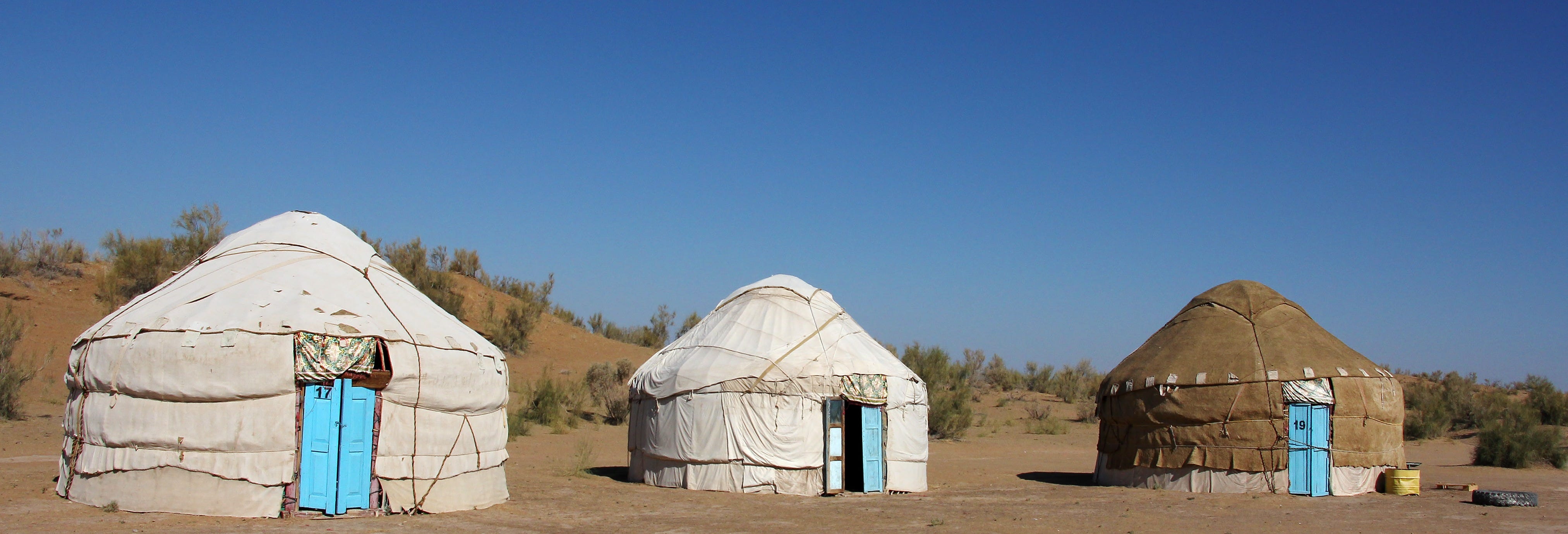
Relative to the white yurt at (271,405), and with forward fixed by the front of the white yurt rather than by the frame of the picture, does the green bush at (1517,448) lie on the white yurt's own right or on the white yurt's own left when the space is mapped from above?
on the white yurt's own left

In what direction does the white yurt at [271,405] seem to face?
toward the camera

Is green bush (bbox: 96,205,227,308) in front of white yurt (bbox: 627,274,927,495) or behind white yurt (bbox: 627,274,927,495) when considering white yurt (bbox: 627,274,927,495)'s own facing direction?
behind

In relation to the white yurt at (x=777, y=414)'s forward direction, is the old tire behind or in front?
in front

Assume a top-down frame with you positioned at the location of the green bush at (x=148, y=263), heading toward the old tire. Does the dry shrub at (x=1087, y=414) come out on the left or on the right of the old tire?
left

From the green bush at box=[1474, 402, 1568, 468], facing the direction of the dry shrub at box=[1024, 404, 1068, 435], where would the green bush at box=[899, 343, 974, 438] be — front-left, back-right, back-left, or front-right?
front-left

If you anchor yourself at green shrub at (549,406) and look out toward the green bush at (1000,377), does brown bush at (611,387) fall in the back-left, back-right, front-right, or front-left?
front-left

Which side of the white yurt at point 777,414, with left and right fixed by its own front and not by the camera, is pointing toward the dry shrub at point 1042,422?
left

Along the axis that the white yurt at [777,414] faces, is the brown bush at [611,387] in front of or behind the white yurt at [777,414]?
behind

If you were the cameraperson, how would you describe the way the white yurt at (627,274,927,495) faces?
facing the viewer and to the right of the viewer

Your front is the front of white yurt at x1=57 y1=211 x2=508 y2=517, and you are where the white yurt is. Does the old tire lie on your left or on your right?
on your left
